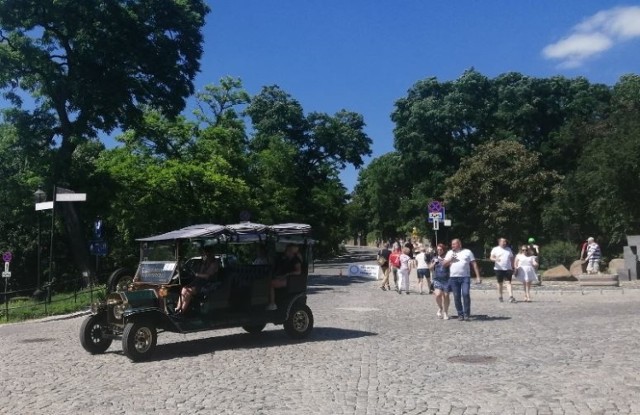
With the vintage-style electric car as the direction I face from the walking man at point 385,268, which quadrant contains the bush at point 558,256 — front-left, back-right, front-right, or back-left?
back-left

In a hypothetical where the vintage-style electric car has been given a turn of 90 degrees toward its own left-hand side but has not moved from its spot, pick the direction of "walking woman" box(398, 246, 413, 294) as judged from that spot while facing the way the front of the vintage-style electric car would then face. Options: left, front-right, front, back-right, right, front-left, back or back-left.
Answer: left

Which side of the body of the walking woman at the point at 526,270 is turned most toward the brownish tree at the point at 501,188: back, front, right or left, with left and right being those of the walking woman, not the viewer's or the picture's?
back

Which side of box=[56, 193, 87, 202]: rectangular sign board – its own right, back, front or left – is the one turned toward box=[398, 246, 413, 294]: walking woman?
left

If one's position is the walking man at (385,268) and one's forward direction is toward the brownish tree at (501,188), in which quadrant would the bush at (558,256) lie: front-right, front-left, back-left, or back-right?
front-right

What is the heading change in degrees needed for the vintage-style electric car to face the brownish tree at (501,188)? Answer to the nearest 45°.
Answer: approximately 180°

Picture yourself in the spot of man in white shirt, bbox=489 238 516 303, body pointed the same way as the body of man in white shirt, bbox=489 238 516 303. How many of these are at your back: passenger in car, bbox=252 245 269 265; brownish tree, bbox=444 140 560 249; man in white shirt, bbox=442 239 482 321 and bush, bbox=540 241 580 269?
2

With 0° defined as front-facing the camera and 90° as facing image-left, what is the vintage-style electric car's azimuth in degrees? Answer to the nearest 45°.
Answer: approximately 45°

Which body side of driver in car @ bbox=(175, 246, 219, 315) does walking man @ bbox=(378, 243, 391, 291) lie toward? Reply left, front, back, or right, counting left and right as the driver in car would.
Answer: back

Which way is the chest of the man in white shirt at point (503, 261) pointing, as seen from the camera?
toward the camera

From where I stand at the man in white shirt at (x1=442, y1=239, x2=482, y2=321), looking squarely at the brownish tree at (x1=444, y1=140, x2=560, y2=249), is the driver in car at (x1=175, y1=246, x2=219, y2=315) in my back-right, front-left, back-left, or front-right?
back-left

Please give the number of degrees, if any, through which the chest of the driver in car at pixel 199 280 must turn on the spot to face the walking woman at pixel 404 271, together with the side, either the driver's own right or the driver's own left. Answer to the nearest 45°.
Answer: approximately 180°

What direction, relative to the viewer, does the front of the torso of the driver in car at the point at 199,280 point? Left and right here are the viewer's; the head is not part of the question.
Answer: facing the viewer and to the left of the viewer

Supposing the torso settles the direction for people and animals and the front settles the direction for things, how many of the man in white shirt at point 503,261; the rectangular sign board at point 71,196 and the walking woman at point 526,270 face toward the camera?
3

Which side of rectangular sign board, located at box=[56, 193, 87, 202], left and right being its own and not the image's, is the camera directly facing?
front

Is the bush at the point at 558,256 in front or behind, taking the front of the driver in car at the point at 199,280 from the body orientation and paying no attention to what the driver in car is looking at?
behind
